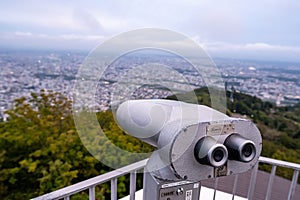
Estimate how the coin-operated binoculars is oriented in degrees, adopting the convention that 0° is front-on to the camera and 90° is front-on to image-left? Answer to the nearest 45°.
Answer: approximately 135°
